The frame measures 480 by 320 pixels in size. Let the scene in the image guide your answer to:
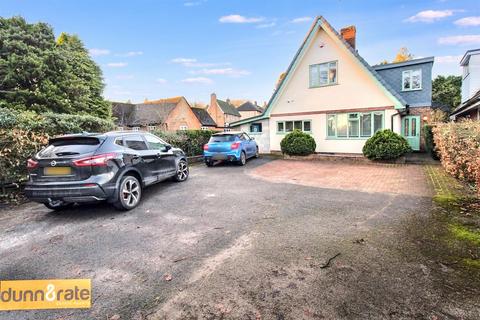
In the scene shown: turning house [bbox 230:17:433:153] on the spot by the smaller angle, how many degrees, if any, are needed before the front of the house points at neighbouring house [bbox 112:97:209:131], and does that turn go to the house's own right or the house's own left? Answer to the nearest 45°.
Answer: approximately 135° to the house's own right

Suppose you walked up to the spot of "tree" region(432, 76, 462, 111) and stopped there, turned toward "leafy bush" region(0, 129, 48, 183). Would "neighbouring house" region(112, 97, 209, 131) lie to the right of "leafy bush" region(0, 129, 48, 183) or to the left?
right

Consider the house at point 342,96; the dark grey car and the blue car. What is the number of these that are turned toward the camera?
1

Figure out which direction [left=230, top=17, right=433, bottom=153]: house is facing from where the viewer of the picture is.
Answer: facing the viewer

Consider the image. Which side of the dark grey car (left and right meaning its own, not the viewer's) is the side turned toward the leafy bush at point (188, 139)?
front

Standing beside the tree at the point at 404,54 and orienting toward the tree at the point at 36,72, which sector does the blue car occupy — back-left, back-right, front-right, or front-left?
front-left

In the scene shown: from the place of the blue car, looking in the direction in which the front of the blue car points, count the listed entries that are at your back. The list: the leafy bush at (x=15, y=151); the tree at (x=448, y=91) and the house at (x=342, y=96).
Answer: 1

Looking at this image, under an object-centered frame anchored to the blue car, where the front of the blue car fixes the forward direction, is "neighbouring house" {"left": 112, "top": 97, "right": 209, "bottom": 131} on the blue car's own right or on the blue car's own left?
on the blue car's own left

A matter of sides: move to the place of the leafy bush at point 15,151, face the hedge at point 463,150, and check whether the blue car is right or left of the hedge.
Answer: left

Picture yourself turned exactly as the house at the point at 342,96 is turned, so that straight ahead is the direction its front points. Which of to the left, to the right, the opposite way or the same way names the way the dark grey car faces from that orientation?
the opposite way

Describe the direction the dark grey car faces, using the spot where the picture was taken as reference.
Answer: facing away from the viewer and to the right of the viewer

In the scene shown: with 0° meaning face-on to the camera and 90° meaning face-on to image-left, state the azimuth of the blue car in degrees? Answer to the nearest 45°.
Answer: approximately 225°

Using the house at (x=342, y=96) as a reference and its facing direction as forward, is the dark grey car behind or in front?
in front

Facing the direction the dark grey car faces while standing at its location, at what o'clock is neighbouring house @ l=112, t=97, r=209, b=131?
The neighbouring house is roughly at 11 o'clock from the dark grey car.

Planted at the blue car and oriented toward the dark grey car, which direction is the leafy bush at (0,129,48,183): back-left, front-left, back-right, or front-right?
front-right
